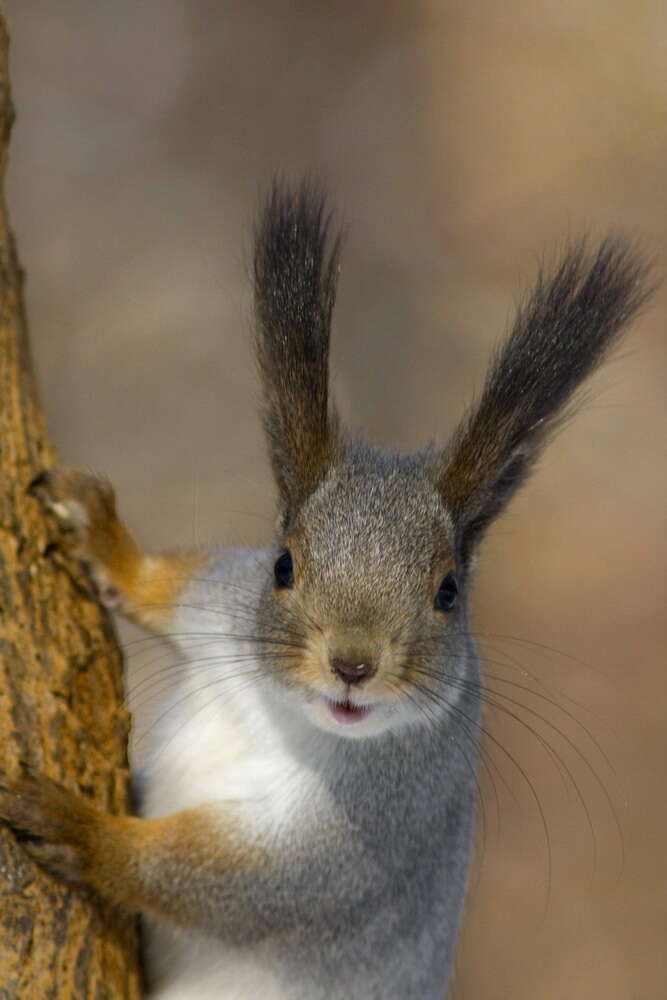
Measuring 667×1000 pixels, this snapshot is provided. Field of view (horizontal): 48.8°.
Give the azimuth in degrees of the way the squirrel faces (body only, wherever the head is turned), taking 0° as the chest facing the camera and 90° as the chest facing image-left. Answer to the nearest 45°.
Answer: approximately 45°
